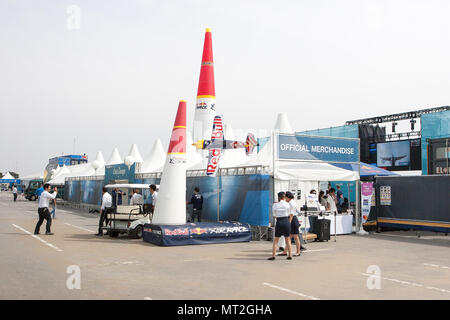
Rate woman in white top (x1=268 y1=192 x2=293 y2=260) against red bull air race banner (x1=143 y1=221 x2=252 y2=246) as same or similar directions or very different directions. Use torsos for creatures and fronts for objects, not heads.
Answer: very different directions

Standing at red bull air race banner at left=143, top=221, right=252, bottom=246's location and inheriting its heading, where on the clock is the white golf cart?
The white golf cart is roughly at 4 o'clock from the red bull air race banner.

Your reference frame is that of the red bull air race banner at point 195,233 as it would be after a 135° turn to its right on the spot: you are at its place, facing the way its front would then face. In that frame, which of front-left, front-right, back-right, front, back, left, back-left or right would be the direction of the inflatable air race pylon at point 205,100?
front-right

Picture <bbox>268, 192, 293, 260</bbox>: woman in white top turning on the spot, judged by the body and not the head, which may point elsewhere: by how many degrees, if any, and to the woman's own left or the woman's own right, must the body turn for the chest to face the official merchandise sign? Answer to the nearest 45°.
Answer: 0° — they already face it
